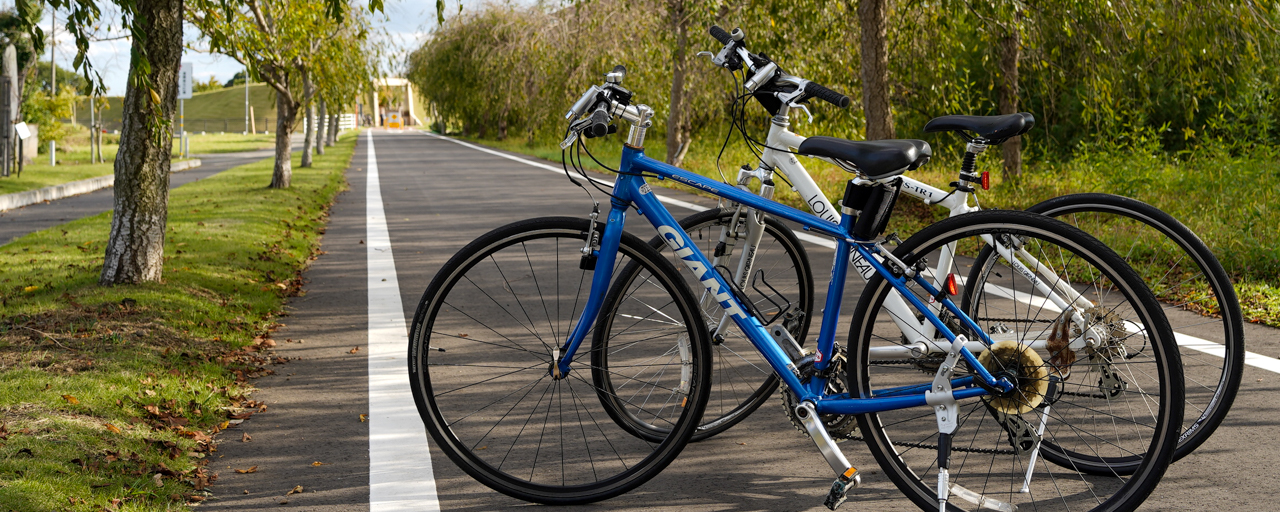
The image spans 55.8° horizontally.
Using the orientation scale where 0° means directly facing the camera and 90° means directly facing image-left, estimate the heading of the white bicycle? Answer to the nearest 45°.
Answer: approximately 90°

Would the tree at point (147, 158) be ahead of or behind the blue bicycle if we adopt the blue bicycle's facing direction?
ahead

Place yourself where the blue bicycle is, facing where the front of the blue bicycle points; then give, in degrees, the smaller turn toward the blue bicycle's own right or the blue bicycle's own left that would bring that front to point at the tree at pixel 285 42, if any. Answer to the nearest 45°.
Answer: approximately 45° to the blue bicycle's own right

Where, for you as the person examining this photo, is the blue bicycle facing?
facing to the left of the viewer

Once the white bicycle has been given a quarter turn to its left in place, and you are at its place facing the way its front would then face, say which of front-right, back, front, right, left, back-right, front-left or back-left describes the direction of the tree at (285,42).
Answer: back-right
